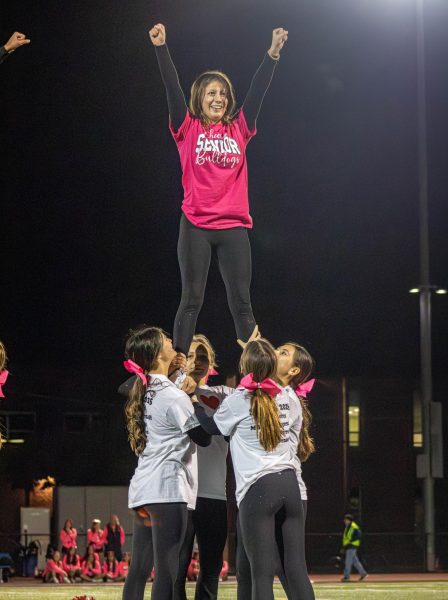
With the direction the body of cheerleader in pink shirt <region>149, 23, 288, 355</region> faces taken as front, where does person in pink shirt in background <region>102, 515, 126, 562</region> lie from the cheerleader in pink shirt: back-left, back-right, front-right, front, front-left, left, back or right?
back

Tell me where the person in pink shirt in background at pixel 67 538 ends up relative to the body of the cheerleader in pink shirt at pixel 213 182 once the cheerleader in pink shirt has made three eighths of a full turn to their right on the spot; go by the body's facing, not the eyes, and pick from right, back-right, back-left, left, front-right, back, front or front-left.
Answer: front-right

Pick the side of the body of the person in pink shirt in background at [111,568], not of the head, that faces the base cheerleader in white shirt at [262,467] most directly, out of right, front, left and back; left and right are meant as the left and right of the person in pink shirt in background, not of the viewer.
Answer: front

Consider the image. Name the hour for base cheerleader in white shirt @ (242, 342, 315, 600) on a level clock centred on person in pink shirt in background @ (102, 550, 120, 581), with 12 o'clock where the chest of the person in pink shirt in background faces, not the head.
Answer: The base cheerleader in white shirt is roughly at 12 o'clock from the person in pink shirt in background.

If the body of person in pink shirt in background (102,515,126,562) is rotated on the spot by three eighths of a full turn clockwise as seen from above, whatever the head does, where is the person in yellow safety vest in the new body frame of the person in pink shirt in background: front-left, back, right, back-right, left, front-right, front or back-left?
back-right

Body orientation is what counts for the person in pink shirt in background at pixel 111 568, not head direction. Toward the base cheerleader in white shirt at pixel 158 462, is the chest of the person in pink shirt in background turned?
yes

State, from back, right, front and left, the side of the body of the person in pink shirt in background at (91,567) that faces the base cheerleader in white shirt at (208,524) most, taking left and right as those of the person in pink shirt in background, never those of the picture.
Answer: front
